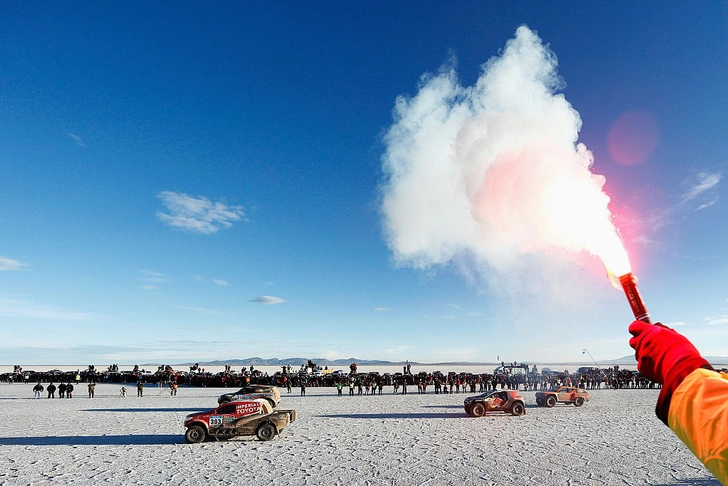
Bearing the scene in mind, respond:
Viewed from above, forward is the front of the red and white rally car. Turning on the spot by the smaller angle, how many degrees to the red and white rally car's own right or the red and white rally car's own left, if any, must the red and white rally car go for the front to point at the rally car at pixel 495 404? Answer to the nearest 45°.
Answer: approximately 180°

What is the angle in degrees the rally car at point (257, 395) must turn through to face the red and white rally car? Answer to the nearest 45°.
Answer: approximately 90° to its left

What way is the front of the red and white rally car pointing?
to the viewer's left

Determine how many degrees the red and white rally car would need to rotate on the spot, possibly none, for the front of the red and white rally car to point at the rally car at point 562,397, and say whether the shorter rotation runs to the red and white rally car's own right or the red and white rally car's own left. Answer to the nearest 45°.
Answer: approximately 180°

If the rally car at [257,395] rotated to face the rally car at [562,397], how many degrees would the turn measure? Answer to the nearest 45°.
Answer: approximately 180°

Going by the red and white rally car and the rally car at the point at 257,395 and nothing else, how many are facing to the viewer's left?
2

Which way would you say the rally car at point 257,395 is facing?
to the viewer's left

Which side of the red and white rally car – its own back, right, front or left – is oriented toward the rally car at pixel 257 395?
right
